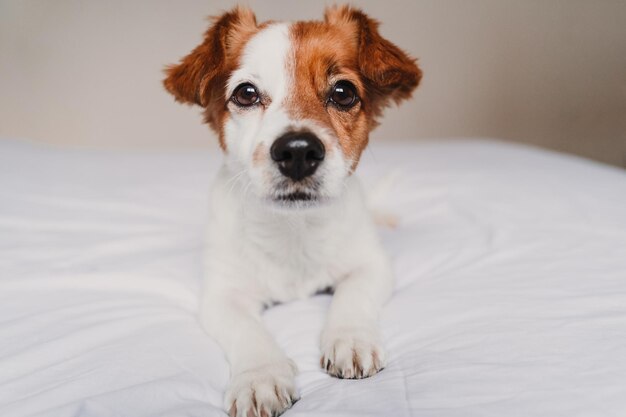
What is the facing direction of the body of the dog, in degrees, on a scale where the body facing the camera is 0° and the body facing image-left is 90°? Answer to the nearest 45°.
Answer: approximately 0°
